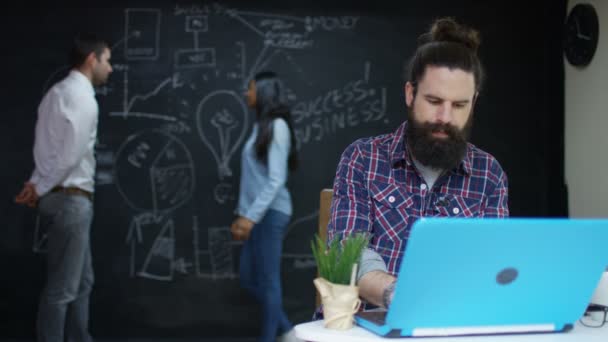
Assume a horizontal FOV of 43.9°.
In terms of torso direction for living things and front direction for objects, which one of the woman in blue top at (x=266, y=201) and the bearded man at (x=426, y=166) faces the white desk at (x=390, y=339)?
the bearded man

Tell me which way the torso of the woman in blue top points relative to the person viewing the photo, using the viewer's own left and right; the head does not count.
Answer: facing to the left of the viewer

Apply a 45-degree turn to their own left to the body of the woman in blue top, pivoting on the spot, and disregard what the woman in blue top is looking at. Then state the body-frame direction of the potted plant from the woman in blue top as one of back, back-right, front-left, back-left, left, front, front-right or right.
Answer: front-left

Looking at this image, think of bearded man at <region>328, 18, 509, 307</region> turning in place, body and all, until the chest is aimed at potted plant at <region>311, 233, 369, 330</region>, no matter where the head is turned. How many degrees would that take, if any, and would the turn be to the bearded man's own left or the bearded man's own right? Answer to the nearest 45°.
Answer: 0° — they already face it

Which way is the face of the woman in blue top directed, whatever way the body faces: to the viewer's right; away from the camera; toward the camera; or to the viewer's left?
to the viewer's left

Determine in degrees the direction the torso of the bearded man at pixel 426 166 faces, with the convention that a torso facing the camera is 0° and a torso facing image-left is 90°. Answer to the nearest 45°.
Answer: approximately 0°

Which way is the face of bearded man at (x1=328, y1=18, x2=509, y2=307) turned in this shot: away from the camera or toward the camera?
toward the camera

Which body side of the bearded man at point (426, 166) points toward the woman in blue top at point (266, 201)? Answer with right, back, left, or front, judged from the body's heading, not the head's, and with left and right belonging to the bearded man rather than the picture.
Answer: back

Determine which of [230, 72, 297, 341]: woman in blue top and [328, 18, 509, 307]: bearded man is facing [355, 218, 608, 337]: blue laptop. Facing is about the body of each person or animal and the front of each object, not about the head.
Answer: the bearded man

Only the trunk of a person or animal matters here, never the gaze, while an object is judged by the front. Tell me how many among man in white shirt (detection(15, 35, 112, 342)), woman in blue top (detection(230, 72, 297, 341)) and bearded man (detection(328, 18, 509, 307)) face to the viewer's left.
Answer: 1

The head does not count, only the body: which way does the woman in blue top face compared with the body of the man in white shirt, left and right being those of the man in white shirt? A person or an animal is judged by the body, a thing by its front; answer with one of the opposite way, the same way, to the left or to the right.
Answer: the opposite way

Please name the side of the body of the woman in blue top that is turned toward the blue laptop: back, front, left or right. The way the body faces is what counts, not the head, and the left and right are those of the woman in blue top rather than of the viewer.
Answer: left

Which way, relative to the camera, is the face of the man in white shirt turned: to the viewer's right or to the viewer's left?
to the viewer's right

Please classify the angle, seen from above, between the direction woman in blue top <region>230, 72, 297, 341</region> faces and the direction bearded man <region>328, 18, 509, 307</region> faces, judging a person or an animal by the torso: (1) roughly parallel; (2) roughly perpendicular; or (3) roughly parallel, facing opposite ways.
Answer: roughly perpendicular

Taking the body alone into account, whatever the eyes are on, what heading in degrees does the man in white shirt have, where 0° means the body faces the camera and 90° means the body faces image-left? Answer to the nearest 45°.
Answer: approximately 270°

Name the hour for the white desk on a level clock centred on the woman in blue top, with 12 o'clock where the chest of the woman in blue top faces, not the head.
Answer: The white desk is roughly at 9 o'clock from the woman in blue top.

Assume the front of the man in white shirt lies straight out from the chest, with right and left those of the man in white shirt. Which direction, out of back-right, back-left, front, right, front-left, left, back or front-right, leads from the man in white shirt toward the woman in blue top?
front

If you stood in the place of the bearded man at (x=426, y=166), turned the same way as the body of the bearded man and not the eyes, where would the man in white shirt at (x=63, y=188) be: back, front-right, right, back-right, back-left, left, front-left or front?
back-right
